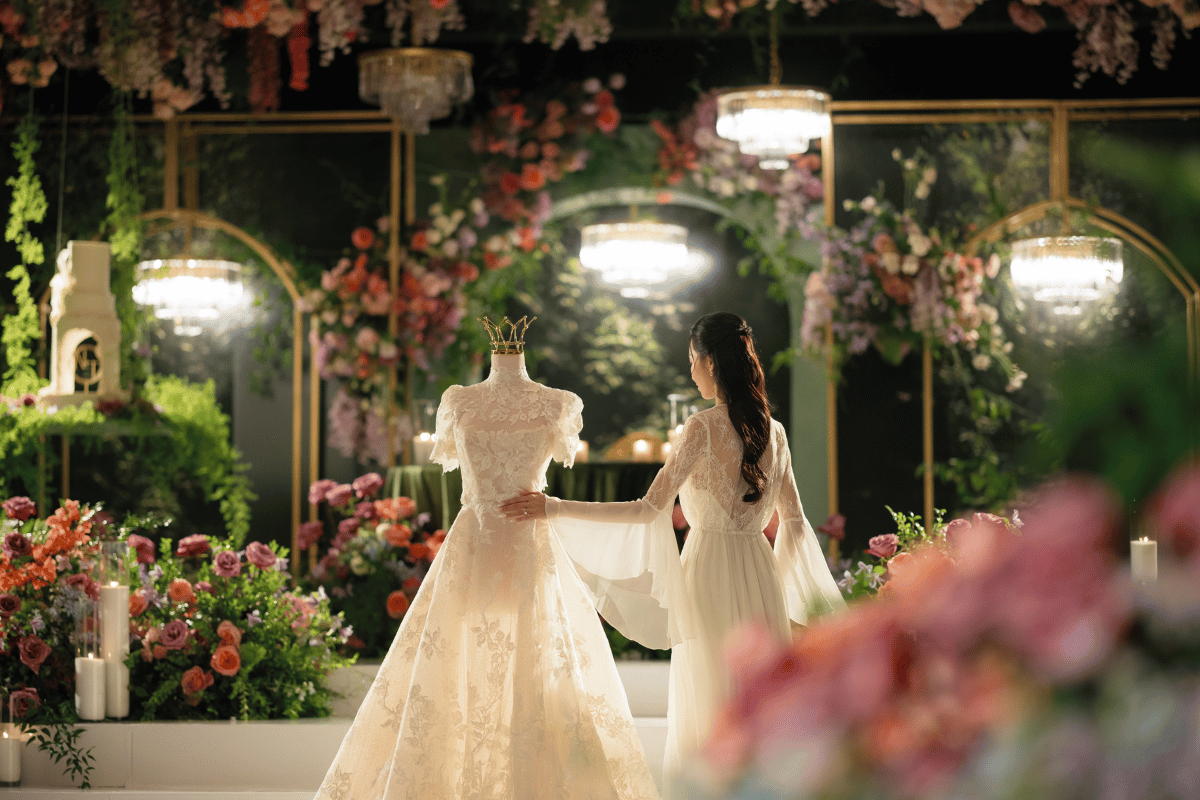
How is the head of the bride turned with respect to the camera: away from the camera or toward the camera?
away from the camera

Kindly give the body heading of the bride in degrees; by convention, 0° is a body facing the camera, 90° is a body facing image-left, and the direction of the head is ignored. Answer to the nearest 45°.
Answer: approximately 135°

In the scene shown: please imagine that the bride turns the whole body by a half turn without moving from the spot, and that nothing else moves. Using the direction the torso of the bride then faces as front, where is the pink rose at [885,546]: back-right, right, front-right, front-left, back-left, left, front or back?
left

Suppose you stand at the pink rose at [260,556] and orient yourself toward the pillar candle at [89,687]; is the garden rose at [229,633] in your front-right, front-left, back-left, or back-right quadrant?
front-left

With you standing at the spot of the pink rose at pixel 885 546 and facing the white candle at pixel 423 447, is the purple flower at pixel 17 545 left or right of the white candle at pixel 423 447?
left
